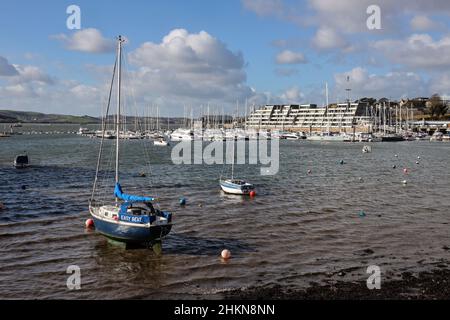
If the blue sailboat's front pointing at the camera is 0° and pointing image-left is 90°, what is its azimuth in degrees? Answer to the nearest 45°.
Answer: approximately 135°

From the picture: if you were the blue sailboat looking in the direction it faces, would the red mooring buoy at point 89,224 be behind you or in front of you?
in front

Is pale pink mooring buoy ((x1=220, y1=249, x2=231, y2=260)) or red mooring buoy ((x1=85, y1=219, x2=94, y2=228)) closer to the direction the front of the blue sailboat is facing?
the red mooring buoy

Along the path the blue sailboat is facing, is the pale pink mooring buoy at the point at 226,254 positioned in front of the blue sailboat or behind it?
behind
